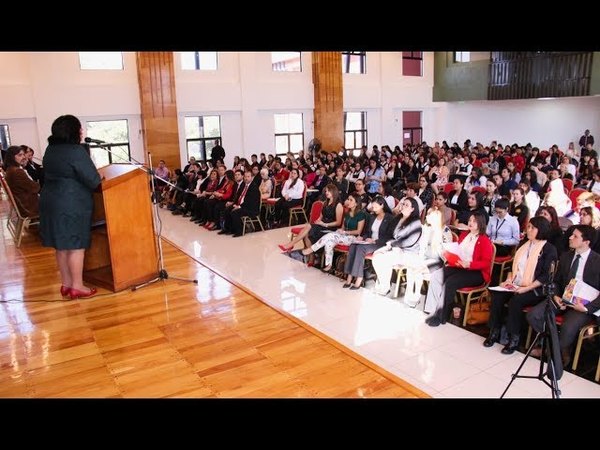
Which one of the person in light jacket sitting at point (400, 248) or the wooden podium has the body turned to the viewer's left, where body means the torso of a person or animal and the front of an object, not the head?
the person in light jacket sitting

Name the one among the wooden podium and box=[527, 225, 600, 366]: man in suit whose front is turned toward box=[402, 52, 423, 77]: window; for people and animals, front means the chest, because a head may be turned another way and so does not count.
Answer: the wooden podium

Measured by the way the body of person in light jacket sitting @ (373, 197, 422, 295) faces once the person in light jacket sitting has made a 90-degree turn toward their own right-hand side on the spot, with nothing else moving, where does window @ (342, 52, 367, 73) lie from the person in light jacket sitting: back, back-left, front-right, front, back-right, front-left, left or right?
front

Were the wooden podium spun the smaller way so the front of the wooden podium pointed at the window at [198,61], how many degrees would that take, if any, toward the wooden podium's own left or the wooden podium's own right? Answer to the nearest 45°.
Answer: approximately 45° to the wooden podium's own left

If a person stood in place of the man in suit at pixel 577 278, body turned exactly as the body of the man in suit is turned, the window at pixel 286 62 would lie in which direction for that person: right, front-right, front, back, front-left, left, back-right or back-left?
right

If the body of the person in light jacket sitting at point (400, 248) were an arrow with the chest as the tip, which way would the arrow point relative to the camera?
to the viewer's left

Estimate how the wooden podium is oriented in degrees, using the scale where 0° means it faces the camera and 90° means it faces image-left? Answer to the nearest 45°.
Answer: approximately 225°

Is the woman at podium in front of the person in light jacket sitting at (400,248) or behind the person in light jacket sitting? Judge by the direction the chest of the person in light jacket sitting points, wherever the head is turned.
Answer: in front

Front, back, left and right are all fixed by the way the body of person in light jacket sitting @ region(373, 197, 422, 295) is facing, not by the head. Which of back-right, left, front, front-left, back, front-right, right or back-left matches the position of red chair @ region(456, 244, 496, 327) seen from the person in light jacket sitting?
back-left

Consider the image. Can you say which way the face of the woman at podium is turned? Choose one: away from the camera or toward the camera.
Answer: away from the camera

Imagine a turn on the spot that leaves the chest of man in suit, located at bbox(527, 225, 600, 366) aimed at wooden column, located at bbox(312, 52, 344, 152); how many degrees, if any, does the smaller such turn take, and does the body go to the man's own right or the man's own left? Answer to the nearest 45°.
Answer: approximately 90° to the man's own right
